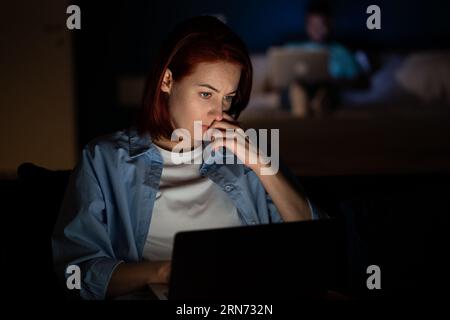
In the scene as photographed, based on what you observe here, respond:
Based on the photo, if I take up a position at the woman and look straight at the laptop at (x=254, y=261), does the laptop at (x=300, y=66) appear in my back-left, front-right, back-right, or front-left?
back-left

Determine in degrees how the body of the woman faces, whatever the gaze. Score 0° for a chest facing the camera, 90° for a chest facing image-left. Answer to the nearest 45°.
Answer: approximately 315°

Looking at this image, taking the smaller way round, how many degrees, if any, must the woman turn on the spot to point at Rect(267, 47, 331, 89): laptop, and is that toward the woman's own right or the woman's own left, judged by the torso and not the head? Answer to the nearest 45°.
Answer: approximately 135° to the woman's own left

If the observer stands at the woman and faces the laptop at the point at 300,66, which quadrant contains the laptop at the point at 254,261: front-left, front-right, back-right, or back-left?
back-right
